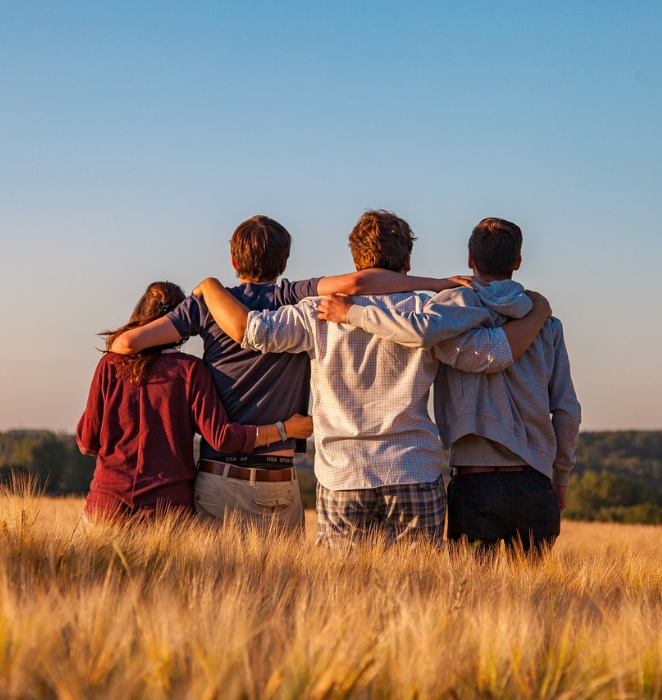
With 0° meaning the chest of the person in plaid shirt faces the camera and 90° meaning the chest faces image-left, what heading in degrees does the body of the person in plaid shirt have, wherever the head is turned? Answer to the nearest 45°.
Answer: approximately 180°

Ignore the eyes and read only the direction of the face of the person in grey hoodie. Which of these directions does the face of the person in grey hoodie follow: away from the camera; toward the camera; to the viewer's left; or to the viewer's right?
away from the camera

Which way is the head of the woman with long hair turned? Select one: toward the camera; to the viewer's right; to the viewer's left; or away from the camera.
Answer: away from the camera

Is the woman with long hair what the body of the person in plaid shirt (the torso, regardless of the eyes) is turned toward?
no

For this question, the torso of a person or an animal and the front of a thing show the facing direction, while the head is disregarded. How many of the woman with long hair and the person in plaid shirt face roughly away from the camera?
2

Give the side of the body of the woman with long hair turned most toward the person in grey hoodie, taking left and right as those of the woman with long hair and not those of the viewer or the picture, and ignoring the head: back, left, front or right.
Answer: right

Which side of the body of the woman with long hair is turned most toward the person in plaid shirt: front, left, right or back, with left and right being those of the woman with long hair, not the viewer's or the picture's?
right

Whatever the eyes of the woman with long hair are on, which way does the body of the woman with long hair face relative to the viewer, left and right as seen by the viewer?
facing away from the viewer

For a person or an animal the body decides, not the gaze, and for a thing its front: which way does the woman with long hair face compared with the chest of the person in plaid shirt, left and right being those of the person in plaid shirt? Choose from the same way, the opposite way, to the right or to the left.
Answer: the same way
